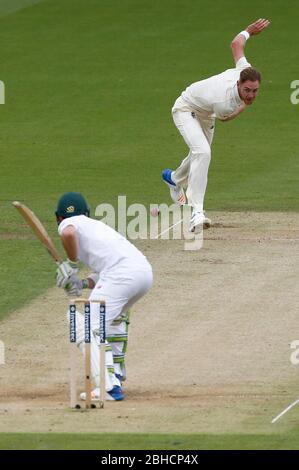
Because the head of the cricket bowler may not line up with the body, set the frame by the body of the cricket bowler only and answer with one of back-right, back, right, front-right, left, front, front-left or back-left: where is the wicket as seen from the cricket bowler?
front-right
